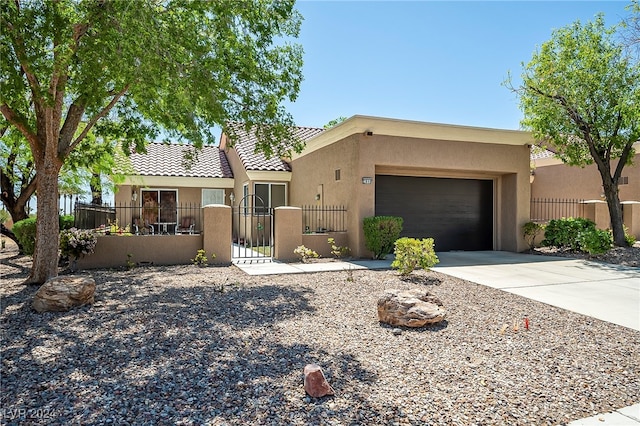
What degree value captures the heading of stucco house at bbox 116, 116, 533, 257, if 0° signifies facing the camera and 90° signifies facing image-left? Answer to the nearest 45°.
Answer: approximately 315°

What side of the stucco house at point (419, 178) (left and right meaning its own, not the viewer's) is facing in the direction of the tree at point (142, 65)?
right

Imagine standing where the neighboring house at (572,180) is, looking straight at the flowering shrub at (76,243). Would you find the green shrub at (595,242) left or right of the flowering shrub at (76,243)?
left

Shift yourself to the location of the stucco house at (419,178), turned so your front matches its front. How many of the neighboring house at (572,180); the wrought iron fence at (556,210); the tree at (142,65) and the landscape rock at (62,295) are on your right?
2

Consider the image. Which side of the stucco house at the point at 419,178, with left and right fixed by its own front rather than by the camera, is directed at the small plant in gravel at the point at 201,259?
right

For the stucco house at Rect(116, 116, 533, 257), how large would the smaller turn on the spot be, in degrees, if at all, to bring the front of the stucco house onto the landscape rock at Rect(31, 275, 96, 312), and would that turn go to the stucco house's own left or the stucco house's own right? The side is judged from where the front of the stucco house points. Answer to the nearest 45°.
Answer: approximately 90° to the stucco house's own right

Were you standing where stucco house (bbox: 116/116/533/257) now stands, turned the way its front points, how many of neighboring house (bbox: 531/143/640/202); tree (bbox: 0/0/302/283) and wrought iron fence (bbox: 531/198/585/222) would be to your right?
1
